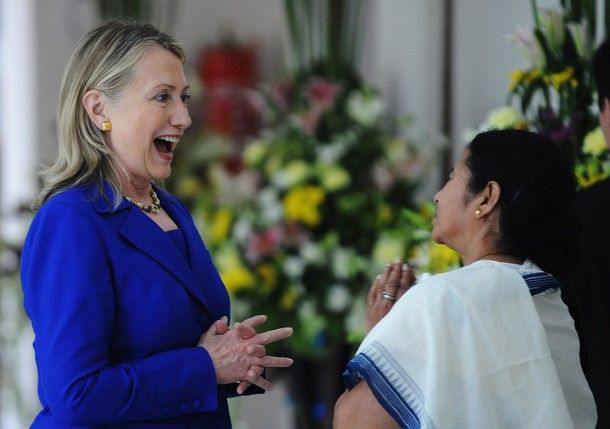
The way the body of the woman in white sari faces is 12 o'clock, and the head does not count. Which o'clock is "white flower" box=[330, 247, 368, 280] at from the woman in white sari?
The white flower is roughly at 1 o'clock from the woman in white sari.

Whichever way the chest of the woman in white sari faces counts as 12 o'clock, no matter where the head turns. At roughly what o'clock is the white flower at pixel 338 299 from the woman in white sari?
The white flower is roughly at 1 o'clock from the woman in white sari.

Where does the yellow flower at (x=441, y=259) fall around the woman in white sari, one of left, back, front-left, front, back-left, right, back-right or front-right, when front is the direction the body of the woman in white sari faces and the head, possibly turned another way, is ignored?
front-right

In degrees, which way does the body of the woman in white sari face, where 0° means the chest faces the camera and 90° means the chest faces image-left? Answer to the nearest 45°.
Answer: approximately 135°

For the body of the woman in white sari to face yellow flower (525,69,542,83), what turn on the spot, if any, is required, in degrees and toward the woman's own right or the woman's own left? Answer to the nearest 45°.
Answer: approximately 45° to the woman's own right

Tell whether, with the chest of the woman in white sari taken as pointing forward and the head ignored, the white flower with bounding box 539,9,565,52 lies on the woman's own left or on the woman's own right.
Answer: on the woman's own right

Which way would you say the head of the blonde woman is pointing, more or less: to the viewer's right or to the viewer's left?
to the viewer's right

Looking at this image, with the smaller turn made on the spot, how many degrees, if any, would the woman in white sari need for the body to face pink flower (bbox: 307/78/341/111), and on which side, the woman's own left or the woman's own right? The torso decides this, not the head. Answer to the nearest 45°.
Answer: approximately 45° to the woman's own right

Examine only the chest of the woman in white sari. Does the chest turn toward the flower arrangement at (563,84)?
no

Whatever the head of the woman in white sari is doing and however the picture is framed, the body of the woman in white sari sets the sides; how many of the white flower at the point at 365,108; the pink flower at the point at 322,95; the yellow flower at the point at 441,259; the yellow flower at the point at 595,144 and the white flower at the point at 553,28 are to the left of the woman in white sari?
0

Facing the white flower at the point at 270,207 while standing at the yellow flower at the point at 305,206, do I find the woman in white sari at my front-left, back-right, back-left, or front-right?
back-left

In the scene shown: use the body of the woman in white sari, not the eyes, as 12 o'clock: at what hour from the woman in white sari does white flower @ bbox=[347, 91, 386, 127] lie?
The white flower is roughly at 1 o'clock from the woman in white sari.

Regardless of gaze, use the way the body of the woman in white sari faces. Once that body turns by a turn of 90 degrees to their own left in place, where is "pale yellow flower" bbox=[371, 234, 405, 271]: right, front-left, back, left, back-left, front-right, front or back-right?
back-right
